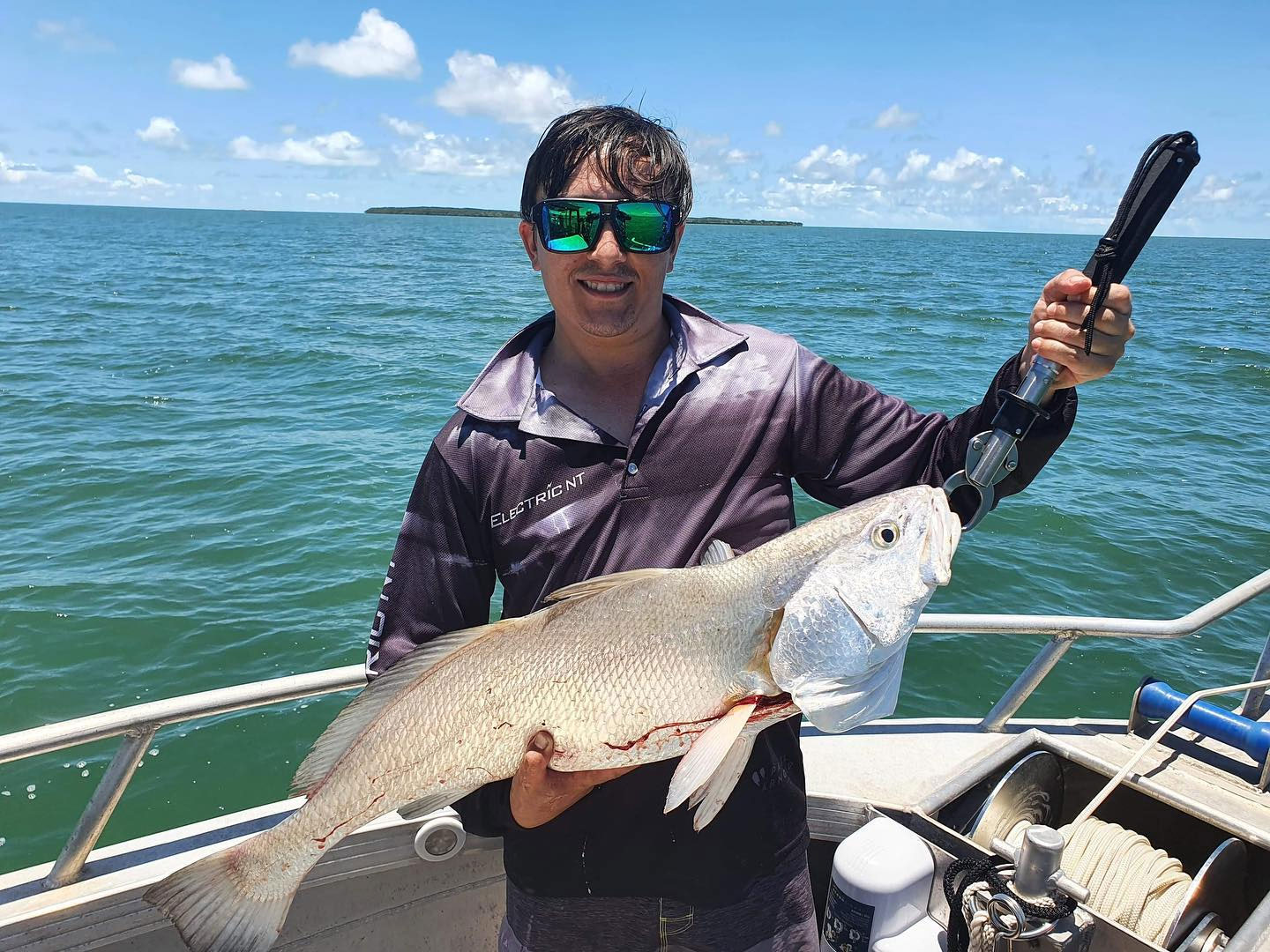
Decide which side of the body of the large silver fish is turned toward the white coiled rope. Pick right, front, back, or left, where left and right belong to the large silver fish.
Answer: front

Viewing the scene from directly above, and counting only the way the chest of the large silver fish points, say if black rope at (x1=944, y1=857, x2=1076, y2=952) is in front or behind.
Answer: in front

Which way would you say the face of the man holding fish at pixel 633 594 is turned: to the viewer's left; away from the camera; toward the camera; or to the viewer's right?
toward the camera

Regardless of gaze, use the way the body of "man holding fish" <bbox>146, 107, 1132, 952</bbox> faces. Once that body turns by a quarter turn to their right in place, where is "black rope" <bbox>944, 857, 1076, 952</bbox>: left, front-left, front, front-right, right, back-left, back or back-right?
back

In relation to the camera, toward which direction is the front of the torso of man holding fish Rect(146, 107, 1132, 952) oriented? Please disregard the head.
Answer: toward the camera

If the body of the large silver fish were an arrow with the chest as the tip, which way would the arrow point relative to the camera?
to the viewer's right
